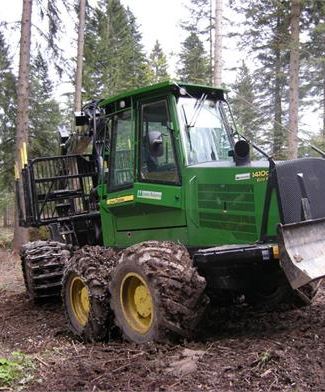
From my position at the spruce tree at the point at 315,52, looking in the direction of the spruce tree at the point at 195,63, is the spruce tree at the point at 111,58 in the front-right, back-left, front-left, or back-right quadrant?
front-left

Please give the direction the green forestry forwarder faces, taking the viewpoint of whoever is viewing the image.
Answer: facing the viewer and to the right of the viewer

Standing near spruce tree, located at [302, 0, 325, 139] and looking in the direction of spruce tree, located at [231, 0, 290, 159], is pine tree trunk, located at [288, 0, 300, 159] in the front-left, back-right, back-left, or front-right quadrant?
front-left

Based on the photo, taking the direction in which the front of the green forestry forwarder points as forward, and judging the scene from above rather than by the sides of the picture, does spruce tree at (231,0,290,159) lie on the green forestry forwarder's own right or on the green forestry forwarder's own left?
on the green forestry forwarder's own left

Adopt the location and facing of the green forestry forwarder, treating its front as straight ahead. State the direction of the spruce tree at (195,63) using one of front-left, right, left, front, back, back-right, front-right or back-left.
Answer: back-left

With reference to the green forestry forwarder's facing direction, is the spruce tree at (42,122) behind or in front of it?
behind

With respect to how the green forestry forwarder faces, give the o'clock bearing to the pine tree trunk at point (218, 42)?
The pine tree trunk is roughly at 8 o'clock from the green forestry forwarder.

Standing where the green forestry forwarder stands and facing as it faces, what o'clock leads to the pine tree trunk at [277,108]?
The pine tree trunk is roughly at 8 o'clock from the green forestry forwarder.

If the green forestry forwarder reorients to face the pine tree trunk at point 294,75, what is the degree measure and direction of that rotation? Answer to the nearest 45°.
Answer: approximately 135° to its left

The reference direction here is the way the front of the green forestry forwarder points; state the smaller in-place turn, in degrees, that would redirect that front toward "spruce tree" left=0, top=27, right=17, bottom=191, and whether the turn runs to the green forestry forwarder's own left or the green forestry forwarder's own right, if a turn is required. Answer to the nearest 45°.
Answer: approximately 180°
